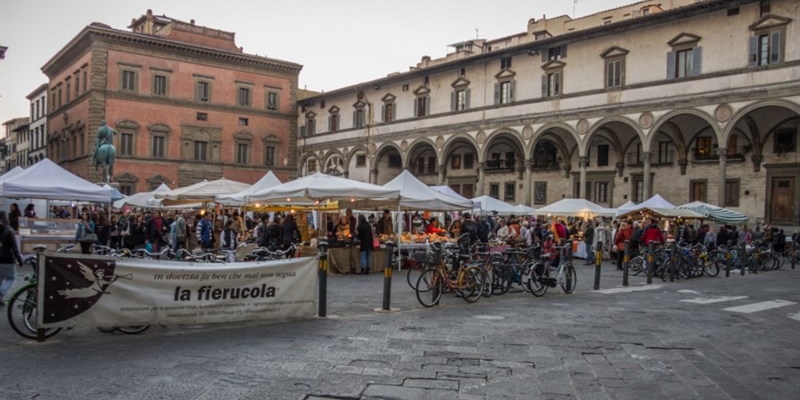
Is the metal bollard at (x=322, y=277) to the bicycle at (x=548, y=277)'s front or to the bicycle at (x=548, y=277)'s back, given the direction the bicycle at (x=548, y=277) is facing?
to the back

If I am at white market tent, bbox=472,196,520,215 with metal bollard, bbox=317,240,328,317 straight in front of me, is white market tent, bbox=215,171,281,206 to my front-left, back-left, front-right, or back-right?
front-right

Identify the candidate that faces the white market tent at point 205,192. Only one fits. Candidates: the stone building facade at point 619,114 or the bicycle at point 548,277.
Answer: the stone building facade

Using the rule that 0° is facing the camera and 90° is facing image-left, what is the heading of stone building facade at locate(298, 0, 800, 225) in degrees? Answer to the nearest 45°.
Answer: approximately 45°

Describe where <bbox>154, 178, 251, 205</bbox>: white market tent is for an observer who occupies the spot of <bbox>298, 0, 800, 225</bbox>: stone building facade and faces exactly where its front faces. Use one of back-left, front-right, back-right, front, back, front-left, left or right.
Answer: front

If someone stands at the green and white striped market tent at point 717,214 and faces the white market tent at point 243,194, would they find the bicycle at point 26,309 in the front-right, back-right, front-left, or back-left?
front-left

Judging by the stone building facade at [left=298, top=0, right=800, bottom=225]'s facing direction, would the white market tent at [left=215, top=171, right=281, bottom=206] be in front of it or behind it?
in front

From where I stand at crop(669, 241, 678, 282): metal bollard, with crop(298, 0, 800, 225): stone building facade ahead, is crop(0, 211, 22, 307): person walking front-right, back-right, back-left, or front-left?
back-left

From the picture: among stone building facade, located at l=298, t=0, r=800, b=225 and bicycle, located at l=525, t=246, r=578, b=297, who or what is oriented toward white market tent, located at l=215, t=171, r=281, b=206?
the stone building facade
